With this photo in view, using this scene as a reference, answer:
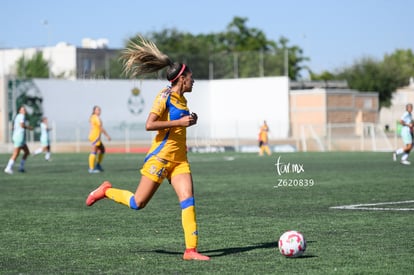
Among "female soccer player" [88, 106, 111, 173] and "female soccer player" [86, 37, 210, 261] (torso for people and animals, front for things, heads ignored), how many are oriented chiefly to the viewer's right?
2

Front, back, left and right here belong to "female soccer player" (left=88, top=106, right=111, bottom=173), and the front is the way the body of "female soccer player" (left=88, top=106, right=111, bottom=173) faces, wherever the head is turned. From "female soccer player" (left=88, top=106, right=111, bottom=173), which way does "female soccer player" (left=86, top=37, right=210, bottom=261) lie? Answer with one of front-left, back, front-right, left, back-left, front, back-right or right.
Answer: right

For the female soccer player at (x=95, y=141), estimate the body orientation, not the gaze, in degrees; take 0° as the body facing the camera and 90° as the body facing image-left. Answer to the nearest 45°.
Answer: approximately 270°

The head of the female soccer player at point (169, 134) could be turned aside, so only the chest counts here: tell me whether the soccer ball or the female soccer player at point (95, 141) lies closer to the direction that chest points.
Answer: the soccer ball

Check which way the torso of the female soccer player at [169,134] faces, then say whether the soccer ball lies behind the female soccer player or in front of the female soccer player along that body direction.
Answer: in front

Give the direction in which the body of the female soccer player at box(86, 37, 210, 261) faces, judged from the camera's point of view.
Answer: to the viewer's right
